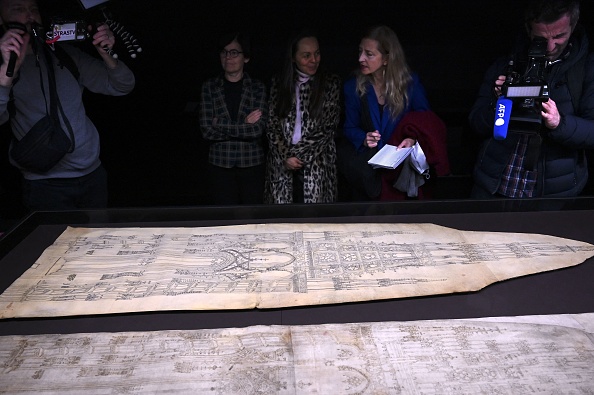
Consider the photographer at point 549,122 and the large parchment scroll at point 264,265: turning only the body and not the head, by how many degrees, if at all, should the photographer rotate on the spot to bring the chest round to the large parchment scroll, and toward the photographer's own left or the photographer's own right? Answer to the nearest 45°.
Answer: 0° — they already face it

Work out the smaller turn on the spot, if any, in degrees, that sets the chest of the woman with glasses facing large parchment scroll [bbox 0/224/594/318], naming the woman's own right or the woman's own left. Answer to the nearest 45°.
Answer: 0° — they already face it

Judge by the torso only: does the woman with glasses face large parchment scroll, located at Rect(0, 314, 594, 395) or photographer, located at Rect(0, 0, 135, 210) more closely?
the large parchment scroll

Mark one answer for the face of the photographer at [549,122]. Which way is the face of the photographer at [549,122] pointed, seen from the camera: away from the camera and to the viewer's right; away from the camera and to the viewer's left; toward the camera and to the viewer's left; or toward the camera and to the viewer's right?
toward the camera and to the viewer's left

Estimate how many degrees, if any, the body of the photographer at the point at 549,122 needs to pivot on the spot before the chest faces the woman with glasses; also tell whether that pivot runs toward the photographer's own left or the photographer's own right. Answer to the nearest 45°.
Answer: approximately 45° to the photographer's own right

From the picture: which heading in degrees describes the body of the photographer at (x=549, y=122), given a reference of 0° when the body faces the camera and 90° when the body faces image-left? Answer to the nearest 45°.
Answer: approximately 45°

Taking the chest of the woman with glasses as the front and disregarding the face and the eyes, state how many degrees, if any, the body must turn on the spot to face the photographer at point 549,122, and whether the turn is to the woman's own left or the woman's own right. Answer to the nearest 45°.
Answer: approximately 45° to the woman's own left

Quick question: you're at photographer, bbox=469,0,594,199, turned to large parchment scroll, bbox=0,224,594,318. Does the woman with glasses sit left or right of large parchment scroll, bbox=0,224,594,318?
right

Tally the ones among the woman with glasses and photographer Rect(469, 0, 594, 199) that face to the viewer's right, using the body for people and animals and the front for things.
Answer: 0

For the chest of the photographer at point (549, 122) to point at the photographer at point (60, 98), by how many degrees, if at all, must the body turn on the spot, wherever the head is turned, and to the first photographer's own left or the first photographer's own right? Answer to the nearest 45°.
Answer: approximately 45° to the first photographer's own right
